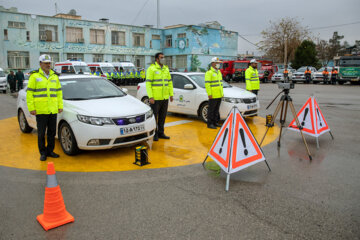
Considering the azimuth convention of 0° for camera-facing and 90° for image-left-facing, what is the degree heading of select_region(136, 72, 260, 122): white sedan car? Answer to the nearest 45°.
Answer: approximately 315°

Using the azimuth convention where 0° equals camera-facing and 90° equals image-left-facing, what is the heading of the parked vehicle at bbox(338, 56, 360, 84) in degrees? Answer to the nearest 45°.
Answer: approximately 0°

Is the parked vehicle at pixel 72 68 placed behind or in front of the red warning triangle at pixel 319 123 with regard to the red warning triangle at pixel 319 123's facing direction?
behind

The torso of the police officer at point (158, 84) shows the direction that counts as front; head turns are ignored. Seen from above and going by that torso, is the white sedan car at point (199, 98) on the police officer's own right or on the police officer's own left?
on the police officer's own left

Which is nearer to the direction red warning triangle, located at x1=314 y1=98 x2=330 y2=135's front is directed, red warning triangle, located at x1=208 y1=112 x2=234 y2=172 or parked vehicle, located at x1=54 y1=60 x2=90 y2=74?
the red warning triangle

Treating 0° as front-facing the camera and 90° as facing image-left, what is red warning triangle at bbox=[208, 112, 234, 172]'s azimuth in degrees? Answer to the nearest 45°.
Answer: approximately 45°

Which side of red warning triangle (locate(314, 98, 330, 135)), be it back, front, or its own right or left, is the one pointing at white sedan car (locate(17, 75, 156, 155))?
right

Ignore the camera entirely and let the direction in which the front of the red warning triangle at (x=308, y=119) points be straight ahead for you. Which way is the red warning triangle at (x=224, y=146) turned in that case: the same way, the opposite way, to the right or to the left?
the same way

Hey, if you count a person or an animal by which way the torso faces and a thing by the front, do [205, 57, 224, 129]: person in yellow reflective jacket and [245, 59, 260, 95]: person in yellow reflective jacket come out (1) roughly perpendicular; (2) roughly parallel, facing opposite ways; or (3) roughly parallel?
roughly parallel

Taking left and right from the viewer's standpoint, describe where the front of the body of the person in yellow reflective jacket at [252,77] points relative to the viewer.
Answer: facing the viewer and to the right of the viewer

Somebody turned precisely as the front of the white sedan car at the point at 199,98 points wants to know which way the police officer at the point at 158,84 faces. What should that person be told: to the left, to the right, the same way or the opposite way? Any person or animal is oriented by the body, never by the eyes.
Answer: the same way

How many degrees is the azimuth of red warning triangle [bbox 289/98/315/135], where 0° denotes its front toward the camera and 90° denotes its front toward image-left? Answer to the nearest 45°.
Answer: approximately 45°

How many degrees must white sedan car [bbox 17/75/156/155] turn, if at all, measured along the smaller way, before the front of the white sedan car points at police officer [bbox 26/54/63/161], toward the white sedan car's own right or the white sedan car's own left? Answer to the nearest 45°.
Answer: approximately 135° to the white sedan car's own right

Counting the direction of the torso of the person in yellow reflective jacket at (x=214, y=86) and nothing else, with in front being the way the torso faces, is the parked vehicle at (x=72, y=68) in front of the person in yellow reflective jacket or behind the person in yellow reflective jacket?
behind

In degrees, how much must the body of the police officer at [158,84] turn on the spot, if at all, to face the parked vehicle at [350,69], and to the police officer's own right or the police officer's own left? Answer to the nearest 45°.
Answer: approximately 90° to the police officer's own left
